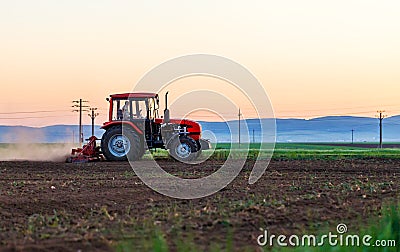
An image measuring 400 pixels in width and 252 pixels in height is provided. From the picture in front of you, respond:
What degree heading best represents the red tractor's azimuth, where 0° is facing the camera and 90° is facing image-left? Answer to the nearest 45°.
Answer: approximately 270°
